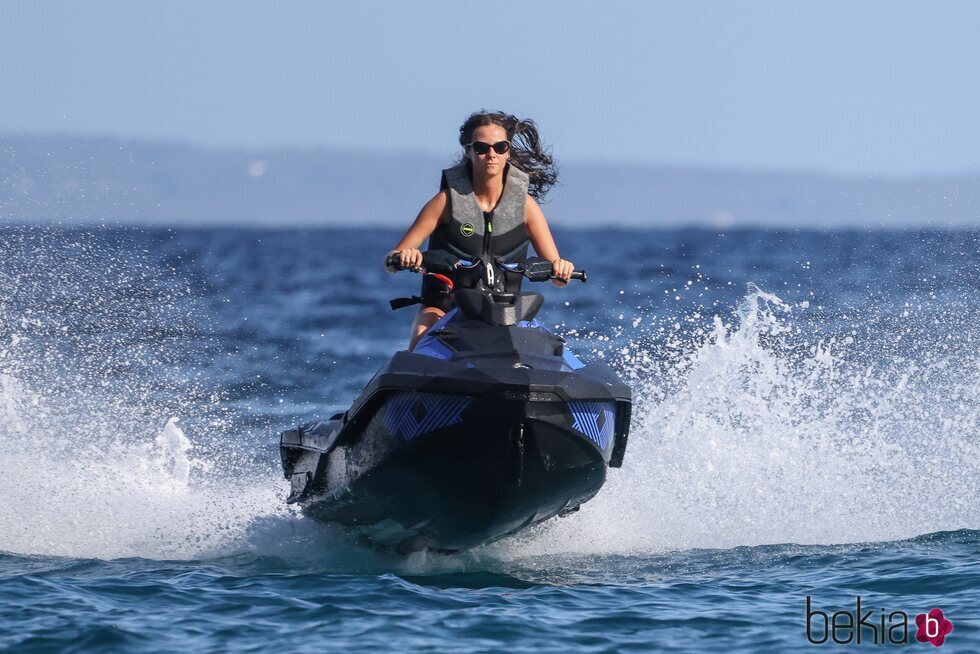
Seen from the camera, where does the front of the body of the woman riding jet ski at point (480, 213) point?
toward the camera
